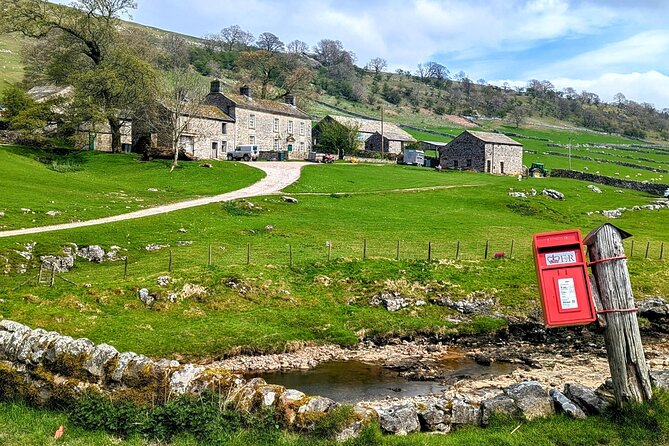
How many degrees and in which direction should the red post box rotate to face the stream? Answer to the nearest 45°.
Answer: approximately 135° to its right

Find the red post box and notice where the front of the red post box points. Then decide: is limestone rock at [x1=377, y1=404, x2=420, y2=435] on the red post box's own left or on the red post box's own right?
on the red post box's own right

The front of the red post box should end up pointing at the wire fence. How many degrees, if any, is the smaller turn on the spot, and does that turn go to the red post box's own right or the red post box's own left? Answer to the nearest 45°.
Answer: approximately 135° to the red post box's own right

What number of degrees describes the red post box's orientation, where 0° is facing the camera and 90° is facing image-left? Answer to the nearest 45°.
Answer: approximately 0°
